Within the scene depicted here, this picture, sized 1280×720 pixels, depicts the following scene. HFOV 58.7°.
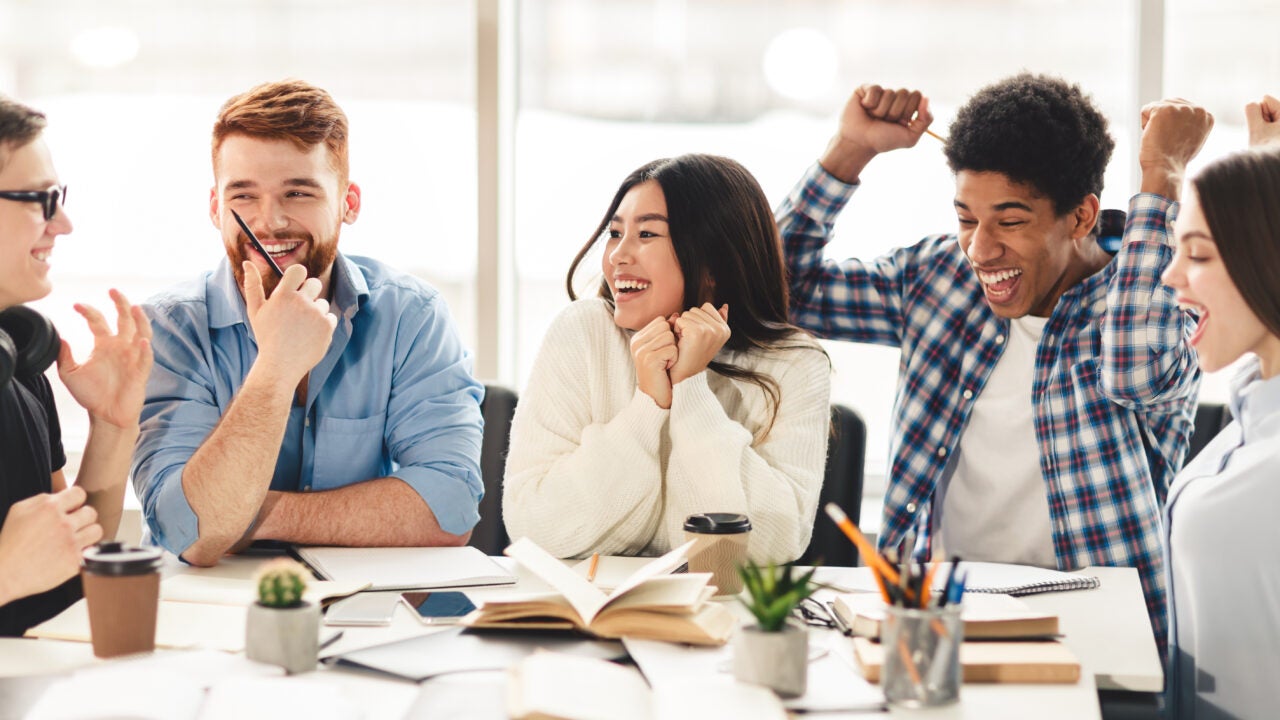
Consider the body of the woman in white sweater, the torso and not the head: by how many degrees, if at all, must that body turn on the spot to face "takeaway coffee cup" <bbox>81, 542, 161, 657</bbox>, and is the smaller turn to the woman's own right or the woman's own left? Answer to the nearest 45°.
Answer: approximately 45° to the woman's own right

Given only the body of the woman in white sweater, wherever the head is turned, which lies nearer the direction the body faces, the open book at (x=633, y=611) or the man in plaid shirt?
the open book

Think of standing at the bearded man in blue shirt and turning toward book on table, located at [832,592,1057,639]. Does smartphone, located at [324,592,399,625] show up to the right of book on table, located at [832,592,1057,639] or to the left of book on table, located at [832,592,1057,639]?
right

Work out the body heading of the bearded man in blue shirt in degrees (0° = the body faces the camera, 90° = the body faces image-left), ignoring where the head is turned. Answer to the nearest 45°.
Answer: approximately 0°

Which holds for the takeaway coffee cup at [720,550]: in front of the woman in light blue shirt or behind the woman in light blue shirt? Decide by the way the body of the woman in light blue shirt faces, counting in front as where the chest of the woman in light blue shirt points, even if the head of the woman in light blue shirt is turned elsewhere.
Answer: in front

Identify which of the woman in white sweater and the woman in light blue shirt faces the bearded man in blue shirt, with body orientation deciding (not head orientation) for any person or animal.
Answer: the woman in light blue shirt

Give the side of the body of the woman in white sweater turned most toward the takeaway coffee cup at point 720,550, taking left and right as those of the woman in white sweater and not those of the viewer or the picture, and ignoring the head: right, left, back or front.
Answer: front

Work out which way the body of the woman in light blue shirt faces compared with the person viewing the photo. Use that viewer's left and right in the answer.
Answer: facing to the left of the viewer

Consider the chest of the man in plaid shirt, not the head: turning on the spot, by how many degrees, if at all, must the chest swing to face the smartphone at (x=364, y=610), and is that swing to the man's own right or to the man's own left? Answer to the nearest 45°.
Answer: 0° — they already face it

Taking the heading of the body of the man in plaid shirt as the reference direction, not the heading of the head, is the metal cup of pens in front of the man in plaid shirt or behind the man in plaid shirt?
in front

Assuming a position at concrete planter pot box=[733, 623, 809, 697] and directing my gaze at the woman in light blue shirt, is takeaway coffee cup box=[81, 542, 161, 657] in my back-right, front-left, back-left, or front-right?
back-left

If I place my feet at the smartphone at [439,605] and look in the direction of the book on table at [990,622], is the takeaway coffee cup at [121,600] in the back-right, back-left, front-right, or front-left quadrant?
back-right
